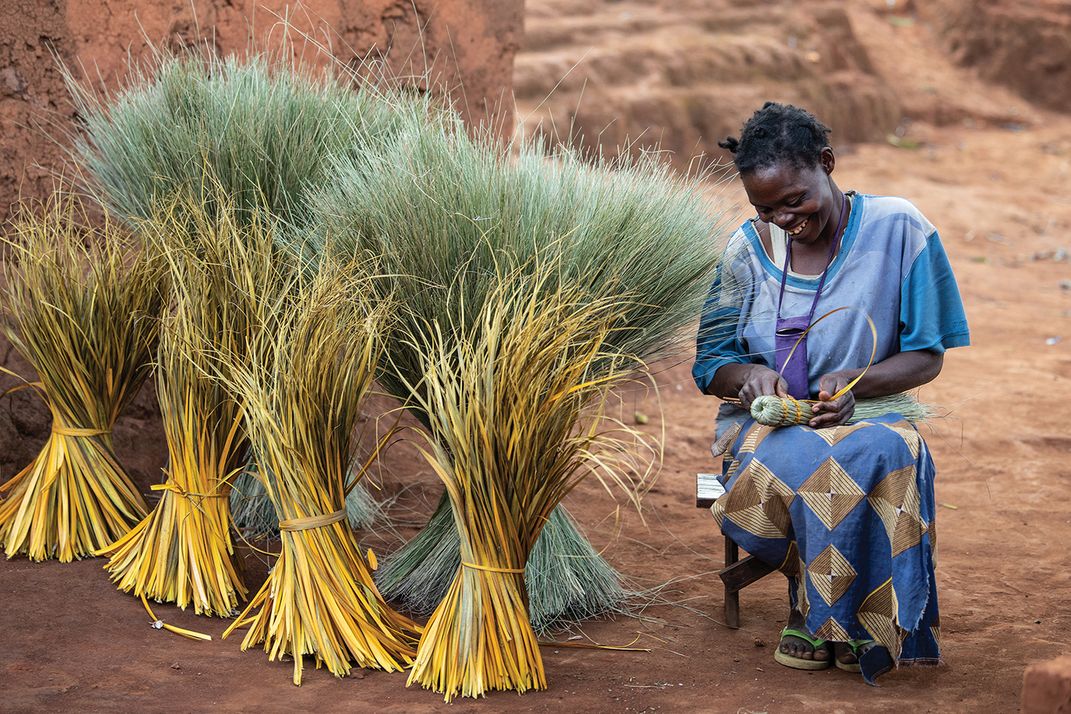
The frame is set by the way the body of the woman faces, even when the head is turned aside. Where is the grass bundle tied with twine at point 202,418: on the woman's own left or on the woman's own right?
on the woman's own right

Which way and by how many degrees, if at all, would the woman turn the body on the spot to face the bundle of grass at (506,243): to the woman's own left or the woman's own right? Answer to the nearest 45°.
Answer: approximately 90° to the woman's own right

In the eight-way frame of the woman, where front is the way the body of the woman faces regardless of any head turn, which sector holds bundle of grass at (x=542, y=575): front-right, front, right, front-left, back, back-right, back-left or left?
right

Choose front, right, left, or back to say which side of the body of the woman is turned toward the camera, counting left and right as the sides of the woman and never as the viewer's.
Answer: front

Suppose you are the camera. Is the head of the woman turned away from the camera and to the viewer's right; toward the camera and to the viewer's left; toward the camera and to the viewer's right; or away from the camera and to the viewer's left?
toward the camera and to the viewer's left

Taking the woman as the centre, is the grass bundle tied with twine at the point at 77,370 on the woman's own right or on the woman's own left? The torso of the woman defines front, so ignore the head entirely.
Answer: on the woman's own right

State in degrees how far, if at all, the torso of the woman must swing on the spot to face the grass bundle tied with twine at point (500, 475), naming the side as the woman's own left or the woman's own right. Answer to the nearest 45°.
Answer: approximately 45° to the woman's own right
